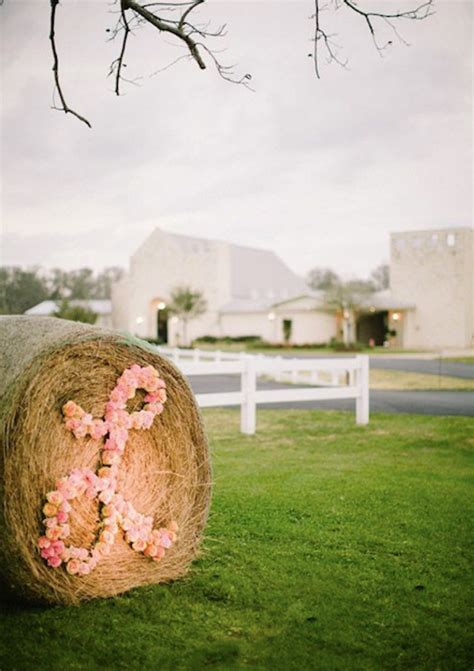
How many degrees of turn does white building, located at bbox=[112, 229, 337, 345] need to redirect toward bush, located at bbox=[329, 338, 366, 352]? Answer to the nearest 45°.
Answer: approximately 90° to its left

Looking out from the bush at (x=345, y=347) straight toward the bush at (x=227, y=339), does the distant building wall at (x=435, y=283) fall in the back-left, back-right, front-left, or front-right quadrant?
back-right

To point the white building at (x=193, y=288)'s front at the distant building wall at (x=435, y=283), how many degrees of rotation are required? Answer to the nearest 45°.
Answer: approximately 90° to its left

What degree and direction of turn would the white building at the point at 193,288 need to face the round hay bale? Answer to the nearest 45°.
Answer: approximately 45° to its left

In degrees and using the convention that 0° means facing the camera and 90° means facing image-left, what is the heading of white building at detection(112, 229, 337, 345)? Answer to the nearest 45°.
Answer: approximately 45°

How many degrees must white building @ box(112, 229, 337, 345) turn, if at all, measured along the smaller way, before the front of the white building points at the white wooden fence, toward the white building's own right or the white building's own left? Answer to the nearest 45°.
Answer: approximately 45° to the white building's own left

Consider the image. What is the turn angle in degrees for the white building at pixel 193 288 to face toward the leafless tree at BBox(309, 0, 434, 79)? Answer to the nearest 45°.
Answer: approximately 45° to its left

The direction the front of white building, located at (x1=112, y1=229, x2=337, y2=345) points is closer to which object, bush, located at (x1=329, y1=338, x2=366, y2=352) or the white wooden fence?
the white wooden fence

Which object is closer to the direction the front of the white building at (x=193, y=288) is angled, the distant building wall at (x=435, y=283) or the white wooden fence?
the white wooden fence

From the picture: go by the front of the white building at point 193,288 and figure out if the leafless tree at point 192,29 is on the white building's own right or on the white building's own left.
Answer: on the white building's own left
